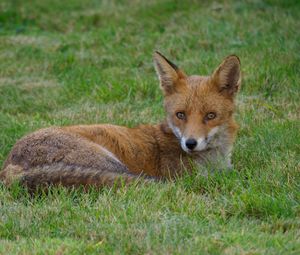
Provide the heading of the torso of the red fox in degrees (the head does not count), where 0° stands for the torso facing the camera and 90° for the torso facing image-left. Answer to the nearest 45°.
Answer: approximately 270°
